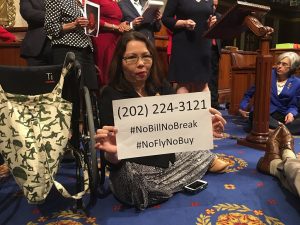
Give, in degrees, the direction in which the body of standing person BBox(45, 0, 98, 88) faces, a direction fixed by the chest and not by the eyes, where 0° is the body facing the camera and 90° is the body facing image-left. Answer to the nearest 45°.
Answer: approximately 315°

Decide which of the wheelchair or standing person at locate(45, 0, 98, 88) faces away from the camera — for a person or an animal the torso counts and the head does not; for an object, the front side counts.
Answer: the wheelchair

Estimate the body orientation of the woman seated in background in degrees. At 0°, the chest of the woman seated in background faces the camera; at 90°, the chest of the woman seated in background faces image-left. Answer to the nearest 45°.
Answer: approximately 45°

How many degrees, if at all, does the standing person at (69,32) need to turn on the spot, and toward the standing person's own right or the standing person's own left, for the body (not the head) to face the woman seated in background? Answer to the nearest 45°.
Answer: approximately 45° to the standing person's own left

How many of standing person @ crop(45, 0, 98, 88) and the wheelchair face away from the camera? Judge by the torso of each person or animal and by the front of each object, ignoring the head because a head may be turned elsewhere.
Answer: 1

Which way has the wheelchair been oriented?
away from the camera

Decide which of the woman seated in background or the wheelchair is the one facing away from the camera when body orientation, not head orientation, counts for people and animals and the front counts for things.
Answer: the wheelchair
